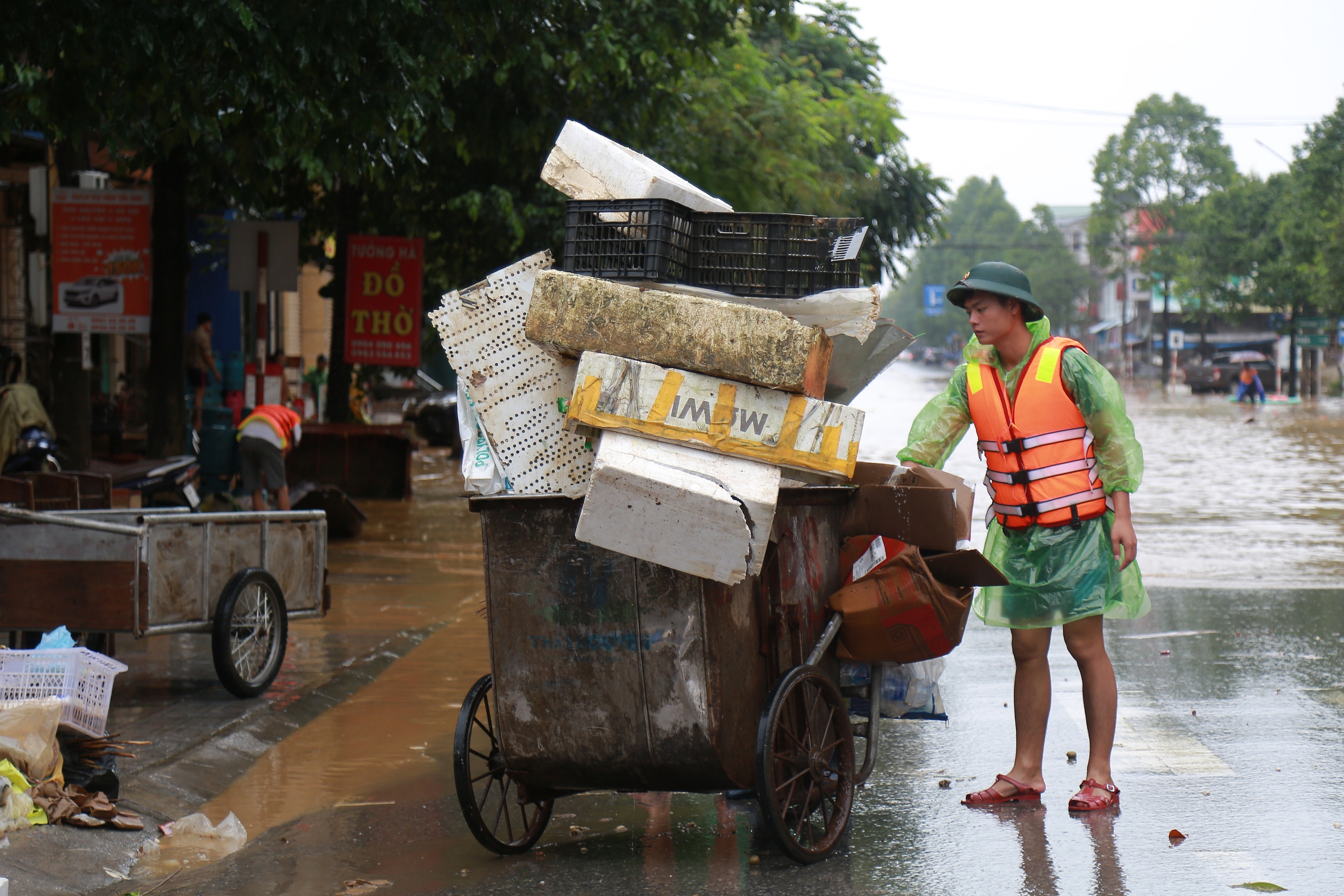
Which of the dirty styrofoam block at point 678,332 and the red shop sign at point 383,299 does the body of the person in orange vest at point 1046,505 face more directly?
the dirty styrofoam block

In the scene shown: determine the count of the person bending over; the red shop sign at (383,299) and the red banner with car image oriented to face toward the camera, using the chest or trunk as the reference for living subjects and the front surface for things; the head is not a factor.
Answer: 2

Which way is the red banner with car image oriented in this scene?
toward the camera

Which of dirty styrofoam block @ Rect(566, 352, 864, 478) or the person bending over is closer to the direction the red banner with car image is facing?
the dirty styrofoam block

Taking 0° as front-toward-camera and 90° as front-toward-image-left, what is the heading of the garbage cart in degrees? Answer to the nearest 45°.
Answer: approximately 45°

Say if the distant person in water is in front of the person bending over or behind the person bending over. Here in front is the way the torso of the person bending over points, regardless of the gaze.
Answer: in front

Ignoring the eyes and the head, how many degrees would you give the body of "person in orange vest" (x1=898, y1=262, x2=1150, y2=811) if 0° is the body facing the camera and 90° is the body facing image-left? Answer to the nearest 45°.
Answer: approximately 45°

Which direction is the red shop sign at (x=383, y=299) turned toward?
toward the camera

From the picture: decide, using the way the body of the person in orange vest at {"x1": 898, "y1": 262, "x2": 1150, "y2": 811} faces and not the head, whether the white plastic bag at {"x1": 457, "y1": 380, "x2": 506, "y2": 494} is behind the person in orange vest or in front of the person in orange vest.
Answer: in front

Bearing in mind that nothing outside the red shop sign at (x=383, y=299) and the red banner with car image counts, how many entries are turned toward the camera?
2

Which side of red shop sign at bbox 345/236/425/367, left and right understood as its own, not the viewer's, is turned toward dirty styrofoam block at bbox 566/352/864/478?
front

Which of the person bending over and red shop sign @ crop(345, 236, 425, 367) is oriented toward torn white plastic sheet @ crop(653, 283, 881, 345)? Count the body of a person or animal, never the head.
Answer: the red shop sign

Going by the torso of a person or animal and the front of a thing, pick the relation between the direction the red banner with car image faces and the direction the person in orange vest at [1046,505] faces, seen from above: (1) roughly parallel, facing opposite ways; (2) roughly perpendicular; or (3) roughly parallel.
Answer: roughly perpendicular

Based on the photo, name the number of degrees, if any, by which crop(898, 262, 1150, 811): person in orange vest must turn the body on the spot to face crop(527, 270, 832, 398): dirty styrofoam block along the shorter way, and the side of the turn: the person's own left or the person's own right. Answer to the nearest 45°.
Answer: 0° — they already face it
